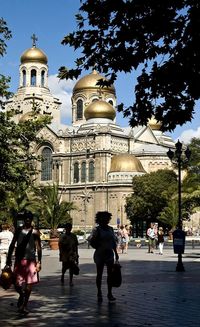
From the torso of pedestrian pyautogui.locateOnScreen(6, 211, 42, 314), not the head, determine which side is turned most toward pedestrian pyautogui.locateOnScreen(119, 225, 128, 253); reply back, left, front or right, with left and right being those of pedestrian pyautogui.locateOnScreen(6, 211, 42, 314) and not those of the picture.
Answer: back

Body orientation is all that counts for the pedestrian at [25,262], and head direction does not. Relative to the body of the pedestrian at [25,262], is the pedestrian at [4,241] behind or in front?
behind

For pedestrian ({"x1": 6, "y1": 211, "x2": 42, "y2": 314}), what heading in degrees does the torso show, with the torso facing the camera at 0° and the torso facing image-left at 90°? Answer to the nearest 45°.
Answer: approximately 0°

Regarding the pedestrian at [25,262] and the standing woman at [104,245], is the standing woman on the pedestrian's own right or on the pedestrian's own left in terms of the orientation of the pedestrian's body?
on the pedestrian's own left

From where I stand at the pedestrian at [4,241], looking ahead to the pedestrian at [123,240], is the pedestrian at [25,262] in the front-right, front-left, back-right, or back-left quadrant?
back-right
